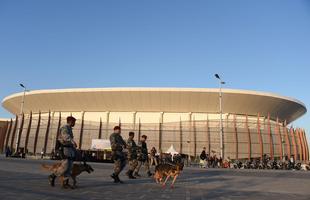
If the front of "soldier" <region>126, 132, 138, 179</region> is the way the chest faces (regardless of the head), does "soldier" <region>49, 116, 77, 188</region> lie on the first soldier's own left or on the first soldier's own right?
on the first soldier's own right
